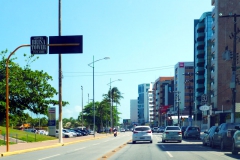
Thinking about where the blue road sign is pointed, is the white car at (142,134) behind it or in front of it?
behind

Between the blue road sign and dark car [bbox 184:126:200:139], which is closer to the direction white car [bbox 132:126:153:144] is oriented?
the dark car

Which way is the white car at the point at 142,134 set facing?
away from the camera

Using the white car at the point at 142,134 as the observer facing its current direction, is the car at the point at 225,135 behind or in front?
behind

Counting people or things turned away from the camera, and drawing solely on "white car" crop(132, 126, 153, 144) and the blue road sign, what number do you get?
1

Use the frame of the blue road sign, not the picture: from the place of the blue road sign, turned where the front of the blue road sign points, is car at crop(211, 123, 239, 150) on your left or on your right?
on your left

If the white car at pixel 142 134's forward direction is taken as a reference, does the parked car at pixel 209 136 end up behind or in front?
behind

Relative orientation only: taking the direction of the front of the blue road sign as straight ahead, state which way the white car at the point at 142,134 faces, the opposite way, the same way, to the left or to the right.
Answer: the opposite way

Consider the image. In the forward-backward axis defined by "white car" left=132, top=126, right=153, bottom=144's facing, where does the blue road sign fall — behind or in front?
behind

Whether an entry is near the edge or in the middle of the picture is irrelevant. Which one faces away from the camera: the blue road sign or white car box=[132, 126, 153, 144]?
the white car
